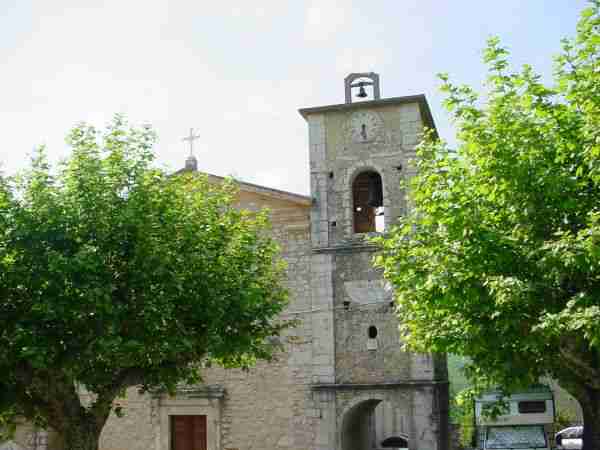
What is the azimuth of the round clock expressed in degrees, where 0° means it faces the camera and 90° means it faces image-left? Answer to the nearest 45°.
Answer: approximately 0°

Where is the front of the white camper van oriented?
toward the camera

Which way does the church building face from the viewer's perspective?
toward the camera

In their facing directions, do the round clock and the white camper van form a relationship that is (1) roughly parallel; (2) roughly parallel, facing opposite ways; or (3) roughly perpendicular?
roughly parallel

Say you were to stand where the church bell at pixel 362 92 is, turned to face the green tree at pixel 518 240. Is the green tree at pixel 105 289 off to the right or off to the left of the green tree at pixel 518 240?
right

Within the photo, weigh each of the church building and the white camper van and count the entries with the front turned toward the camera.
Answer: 2

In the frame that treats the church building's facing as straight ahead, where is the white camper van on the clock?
The white camper van is roughly at 9 o'clock from the church building.

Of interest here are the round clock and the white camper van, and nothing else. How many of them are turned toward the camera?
2
